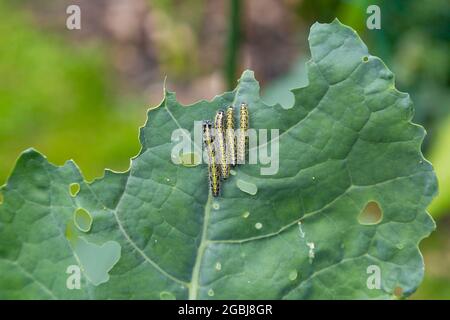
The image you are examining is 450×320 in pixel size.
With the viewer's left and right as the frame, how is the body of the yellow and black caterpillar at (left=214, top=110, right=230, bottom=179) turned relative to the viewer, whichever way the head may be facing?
facing away from the viewer

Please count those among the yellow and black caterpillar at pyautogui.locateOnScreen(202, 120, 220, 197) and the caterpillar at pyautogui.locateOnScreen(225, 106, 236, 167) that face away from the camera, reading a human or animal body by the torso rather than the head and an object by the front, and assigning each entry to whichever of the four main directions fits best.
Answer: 2

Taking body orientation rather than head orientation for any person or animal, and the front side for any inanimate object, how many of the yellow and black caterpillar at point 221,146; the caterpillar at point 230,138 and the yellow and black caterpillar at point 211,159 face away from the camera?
3

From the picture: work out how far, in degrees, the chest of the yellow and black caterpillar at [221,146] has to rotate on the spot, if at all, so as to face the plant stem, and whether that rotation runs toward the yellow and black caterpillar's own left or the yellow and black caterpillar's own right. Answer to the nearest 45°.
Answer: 0° — it already faces it

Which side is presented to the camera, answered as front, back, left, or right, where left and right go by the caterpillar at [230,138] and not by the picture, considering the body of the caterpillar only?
back

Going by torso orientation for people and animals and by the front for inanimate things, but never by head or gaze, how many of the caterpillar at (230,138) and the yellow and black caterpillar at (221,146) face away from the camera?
2

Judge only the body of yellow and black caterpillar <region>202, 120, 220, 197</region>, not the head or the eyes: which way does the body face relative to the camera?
away from the camera

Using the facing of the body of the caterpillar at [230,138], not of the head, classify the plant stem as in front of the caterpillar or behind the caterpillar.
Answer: in front
